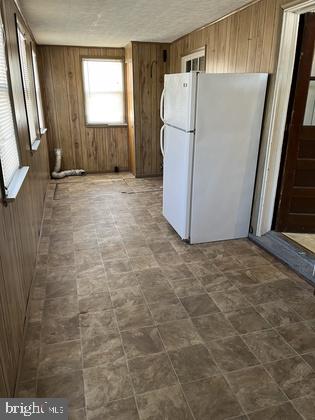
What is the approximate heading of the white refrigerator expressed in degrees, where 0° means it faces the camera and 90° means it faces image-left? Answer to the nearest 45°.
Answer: approximately 45°

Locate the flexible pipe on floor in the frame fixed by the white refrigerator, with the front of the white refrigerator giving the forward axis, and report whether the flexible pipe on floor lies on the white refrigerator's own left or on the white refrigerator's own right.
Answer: on the white refrigerator's own right

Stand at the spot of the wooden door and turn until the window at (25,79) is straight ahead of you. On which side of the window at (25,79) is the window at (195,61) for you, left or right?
right

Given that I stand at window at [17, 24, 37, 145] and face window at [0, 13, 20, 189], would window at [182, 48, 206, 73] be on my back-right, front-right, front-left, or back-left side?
back-left

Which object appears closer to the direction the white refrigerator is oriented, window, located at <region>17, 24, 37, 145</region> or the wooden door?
the window

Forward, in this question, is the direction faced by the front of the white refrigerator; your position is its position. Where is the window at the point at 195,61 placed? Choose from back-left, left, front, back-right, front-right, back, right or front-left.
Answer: back-right

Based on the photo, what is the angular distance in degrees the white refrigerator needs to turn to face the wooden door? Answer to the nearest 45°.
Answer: approximately 135° to its left
